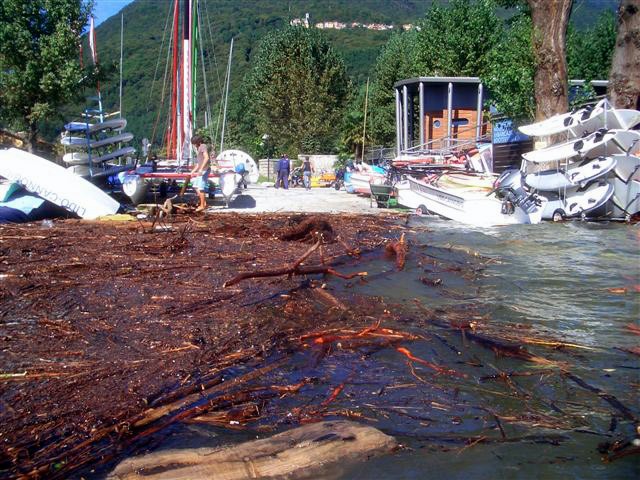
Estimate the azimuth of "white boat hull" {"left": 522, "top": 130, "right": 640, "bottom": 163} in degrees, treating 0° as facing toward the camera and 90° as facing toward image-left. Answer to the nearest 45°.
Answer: approximately 90°

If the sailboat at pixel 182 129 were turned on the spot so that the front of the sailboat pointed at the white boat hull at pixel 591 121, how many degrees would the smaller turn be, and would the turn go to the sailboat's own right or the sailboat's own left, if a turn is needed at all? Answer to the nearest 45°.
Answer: approximately 45° to the sailboat's own left

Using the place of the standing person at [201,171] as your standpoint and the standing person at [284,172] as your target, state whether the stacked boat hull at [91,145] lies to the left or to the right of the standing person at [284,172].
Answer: left

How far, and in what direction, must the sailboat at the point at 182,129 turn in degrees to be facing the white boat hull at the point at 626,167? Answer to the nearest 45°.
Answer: approximately 45° to its left

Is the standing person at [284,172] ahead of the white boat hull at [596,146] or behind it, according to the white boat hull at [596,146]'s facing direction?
ahead

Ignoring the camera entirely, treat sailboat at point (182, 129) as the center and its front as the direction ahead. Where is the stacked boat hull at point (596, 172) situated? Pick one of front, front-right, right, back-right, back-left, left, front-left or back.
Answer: front-left

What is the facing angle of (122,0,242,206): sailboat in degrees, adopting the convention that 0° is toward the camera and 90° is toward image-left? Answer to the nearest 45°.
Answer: approximately 0°

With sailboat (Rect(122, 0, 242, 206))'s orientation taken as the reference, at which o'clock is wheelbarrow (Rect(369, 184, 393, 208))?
The wheelbarrow is roughly at 10 o'clock from the sailboat.

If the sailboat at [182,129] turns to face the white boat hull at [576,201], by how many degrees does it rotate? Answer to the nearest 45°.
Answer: approximately 45° to its left

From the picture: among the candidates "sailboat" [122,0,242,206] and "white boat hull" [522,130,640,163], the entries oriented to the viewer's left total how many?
1

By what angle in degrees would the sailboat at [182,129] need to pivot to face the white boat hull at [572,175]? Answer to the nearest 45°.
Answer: approximately 45° to its left
